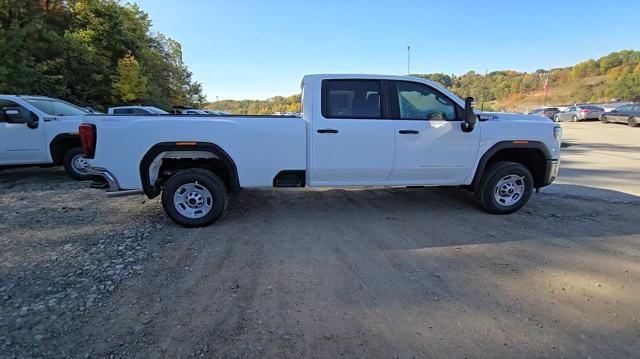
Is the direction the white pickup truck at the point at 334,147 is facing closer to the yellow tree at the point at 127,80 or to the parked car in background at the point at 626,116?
the parked car in background

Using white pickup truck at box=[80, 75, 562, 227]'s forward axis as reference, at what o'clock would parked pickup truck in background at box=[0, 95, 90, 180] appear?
The parked pickup truck in background is roughly at 7 o'clock from the white pickup truck.

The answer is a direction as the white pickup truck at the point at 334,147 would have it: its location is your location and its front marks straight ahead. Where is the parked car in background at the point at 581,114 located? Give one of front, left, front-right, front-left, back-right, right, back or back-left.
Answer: front-left

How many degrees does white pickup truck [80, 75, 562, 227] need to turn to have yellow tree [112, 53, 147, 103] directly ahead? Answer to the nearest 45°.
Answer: approximately 135° to its left

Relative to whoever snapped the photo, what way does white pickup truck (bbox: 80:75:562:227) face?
facing to the right of the viewer
